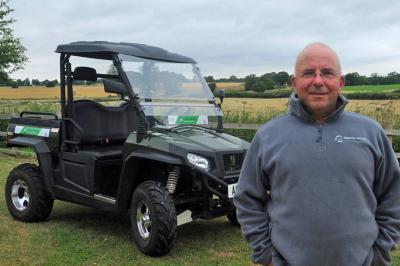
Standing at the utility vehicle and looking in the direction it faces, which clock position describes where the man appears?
The man is roughly at 1 o'clock from the utility vehicle.

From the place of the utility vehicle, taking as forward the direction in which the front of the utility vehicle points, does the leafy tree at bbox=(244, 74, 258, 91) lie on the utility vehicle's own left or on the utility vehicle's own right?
on the utility vehicle's own left

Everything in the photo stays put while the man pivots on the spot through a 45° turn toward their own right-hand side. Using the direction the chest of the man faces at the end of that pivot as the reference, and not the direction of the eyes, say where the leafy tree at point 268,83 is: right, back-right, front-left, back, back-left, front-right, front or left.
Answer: back-right

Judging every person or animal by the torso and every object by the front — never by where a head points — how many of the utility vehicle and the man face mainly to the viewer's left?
0

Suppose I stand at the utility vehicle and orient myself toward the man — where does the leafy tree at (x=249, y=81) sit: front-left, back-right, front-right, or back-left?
back-left

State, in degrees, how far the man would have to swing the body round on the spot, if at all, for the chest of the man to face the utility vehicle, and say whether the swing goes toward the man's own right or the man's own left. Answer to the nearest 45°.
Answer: approximately 135° to the man's own right

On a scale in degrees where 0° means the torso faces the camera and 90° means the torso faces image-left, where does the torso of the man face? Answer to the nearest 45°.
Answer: approximately 0°

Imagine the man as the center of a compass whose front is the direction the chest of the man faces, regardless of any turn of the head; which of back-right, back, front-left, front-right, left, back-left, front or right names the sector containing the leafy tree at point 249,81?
back

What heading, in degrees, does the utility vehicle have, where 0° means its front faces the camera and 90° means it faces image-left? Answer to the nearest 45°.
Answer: approximately 315°

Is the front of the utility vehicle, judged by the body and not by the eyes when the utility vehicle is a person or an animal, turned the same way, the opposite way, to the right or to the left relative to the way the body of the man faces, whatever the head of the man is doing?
to the left

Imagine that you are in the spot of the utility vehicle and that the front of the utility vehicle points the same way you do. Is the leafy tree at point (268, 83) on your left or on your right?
on your left
